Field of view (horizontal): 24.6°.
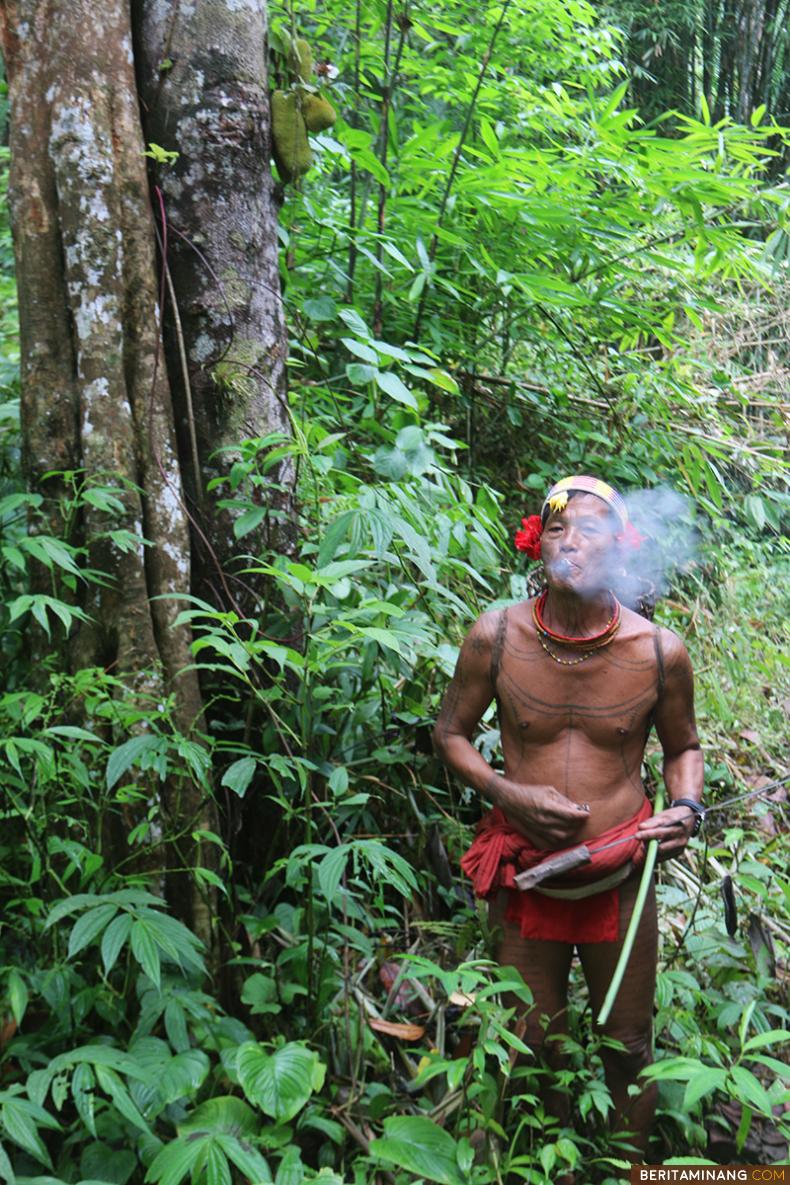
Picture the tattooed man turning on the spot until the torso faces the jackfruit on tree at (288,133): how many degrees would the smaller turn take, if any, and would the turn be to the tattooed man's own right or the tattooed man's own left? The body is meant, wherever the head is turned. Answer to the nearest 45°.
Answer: approximately 135° to the tattooed man's own right

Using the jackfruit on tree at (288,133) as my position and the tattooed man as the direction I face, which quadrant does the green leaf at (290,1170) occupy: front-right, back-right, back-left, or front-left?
front-right

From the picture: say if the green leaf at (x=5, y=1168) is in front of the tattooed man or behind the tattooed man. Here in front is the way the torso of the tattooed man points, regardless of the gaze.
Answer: in front

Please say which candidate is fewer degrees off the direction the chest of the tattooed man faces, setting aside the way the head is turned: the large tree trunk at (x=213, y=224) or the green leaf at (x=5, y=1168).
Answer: the green leaf

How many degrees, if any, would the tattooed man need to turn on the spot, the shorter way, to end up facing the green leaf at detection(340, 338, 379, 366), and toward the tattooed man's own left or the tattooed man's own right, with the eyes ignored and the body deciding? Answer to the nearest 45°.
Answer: approximately 135° to the tattooed man's own right

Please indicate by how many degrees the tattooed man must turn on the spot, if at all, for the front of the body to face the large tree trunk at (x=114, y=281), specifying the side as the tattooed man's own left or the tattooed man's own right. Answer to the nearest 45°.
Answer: approximately 90° to the tattooed man's own right

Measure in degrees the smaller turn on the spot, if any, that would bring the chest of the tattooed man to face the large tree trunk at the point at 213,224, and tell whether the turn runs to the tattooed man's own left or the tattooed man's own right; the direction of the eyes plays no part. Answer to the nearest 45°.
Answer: approximately 135° to the tattooed man's own right

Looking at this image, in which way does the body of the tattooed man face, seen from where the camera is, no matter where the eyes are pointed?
toward the camera
